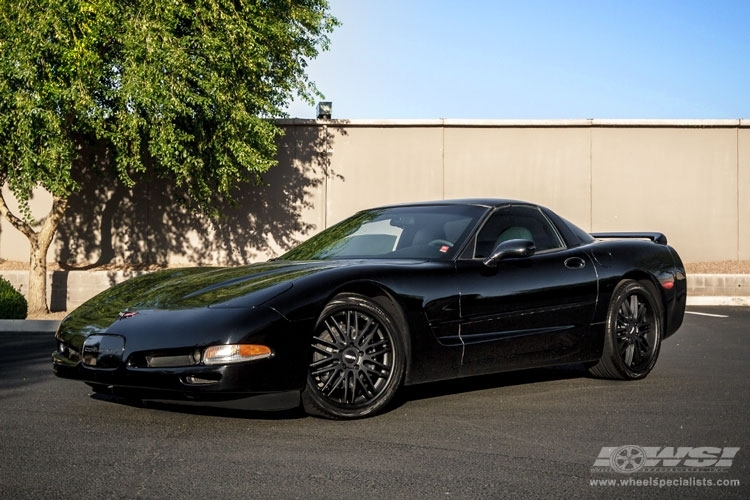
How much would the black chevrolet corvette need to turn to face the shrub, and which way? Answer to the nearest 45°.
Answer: approximately 90° to its right

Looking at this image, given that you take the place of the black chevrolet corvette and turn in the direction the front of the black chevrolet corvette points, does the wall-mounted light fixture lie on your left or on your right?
on your right

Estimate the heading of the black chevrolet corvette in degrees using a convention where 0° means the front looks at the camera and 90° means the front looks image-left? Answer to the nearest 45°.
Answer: approximately 45°
